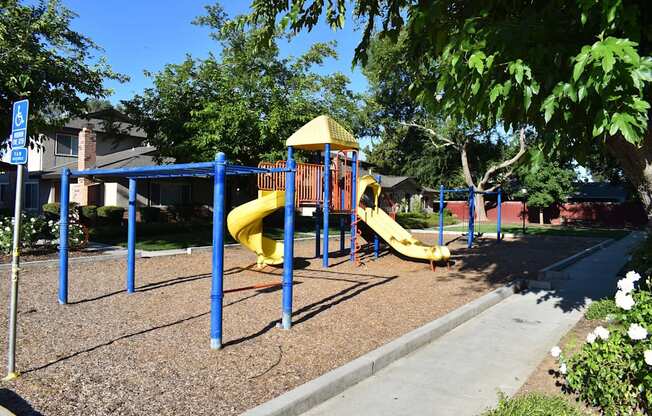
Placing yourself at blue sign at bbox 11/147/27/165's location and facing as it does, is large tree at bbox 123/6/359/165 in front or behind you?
behind

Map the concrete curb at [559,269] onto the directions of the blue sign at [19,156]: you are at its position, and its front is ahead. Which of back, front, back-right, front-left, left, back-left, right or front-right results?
left

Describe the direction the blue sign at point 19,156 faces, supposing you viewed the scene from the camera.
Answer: facing the viewer

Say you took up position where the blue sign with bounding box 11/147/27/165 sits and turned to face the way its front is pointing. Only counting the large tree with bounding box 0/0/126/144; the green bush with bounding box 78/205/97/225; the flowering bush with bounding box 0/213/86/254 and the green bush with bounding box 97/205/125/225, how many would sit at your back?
4

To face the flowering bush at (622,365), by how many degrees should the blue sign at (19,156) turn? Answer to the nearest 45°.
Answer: approximately 45° to its left

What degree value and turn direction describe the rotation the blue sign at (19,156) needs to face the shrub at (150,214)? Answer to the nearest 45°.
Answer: approximately 180°

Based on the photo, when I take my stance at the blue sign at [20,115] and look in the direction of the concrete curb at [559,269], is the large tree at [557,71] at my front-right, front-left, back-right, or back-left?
front-right

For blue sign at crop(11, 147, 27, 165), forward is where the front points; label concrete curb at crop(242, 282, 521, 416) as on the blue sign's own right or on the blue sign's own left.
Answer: on the blue sign's own left

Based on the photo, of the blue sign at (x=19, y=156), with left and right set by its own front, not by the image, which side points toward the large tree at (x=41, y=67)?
back

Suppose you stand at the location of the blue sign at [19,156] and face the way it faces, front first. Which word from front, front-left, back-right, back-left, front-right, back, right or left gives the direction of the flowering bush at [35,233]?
back

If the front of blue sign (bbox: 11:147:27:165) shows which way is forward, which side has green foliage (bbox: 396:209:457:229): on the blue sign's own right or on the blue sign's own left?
on the blue sign's own left
